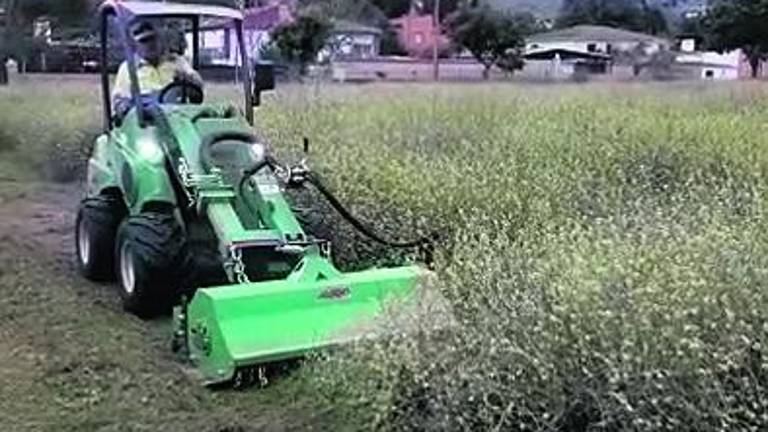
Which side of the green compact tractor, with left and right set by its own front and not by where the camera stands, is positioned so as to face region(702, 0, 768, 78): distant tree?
left

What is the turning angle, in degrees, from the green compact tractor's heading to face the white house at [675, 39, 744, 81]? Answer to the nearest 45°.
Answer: approximately 90° to its left

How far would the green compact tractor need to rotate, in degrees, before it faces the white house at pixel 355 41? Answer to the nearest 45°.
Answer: approximately 135° to its left

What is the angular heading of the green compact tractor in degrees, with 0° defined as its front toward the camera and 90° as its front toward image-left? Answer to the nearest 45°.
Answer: approximately 315°

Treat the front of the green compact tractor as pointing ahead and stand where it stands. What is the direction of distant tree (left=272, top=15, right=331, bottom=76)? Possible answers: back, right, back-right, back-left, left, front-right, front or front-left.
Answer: back-left

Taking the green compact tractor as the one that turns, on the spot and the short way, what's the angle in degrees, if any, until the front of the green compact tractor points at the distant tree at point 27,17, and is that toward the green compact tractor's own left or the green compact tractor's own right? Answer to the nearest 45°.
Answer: approximately 135° to the green compact tractor's own left

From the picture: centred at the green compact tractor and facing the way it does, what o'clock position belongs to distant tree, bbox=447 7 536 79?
The distant tree is roughly at 8 o'clock from the green compact tractor.

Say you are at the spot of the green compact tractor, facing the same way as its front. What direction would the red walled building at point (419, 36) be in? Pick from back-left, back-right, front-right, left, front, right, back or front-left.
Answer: back-left
